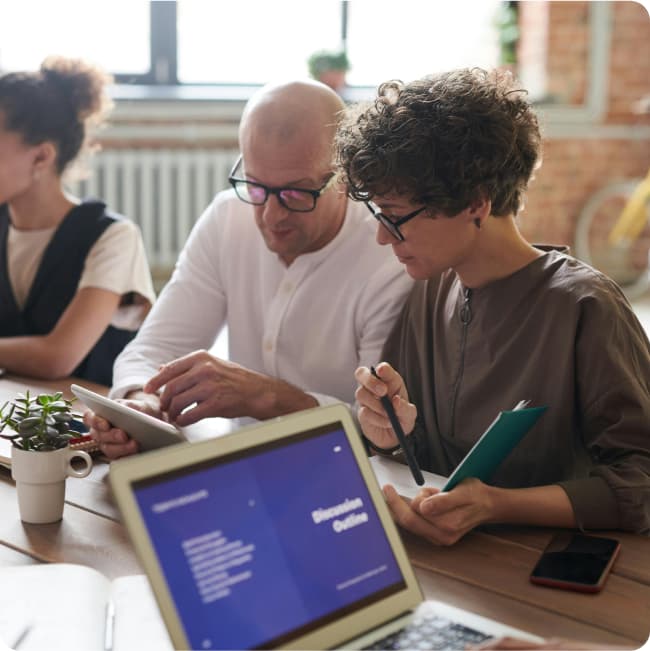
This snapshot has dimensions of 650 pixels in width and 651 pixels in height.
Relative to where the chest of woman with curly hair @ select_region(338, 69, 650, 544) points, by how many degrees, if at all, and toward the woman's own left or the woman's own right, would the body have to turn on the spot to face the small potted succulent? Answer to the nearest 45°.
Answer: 0° — they already face it

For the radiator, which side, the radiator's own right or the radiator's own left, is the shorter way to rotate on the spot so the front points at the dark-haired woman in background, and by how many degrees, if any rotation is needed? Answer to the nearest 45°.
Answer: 0° — it already faces them
